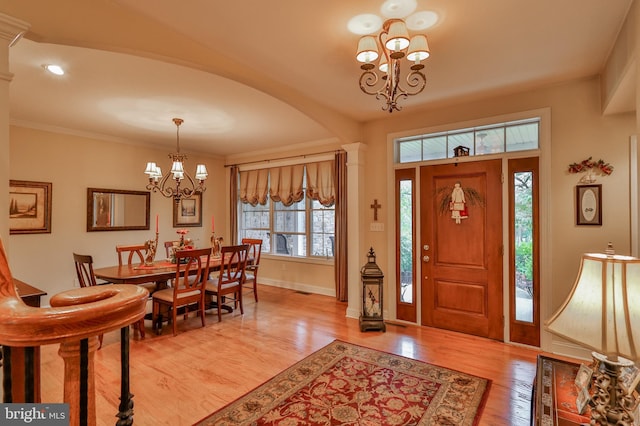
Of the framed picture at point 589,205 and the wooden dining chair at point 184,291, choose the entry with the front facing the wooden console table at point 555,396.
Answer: the framed picture

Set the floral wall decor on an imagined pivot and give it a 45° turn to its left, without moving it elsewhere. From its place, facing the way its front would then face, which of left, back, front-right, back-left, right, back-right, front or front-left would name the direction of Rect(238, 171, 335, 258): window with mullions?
back-right

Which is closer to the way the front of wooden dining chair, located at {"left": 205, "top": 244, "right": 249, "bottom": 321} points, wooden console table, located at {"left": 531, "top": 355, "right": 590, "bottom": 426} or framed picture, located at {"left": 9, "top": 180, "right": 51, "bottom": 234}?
the framed picture

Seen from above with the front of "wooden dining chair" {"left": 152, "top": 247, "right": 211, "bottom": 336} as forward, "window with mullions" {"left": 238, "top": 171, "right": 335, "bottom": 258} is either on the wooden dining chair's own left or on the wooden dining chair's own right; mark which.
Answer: on the wooden dining chair's own right

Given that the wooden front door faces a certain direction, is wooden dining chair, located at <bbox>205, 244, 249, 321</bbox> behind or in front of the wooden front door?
in front

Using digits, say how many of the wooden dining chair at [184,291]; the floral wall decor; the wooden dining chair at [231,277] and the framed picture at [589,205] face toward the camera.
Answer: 2

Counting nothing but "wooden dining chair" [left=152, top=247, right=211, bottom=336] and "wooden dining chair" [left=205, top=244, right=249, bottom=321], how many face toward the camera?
0

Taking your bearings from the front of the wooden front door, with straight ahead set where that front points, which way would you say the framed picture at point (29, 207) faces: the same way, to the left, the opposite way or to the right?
to the left

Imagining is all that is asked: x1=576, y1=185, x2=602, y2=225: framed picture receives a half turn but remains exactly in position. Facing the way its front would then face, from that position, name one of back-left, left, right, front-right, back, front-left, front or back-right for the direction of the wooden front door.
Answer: left

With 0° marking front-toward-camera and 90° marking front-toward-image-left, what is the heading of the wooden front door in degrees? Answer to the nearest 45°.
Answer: approximately 45°
